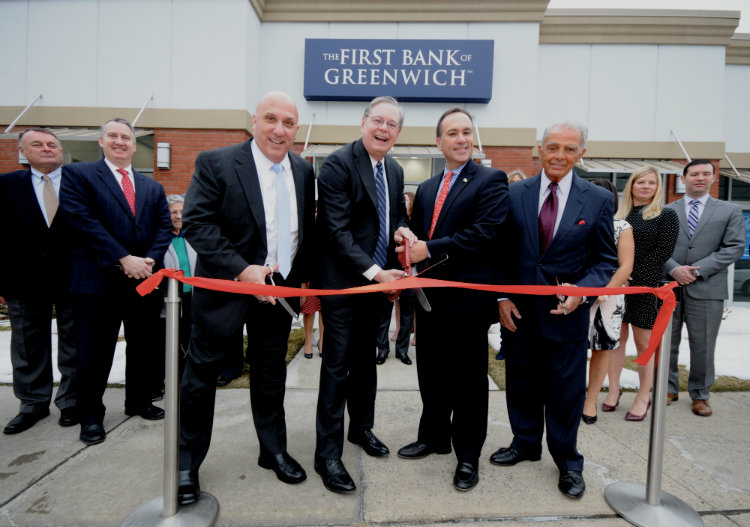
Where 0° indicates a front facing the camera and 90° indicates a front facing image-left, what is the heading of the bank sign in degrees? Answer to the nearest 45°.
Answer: approximately 0°

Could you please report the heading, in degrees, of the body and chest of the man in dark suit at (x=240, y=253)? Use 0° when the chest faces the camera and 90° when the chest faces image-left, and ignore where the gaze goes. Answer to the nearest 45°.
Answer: approximately 315°

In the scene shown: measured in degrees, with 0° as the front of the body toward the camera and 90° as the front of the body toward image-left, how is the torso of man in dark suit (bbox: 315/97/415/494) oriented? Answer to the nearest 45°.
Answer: approximately 315°
